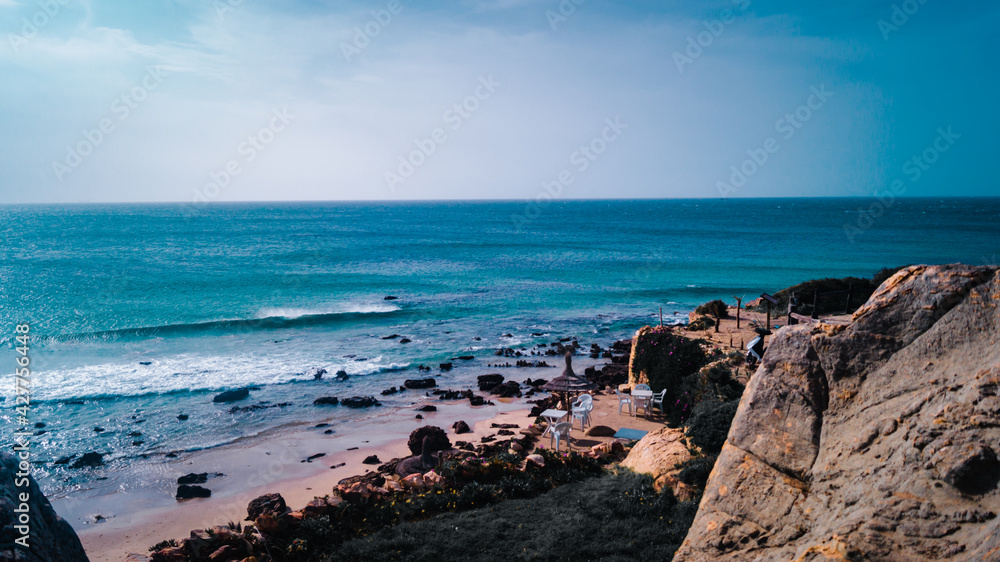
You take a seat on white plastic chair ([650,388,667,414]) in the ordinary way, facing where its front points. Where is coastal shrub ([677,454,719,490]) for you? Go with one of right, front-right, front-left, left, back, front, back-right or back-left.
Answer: left

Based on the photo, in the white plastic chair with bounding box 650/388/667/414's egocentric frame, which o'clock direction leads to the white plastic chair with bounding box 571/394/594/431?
the white plastic chair with bounding box 571/394/594/431 is roughly at 11 o'clock from the white plastic chair with bounding box 650/388/667/414.

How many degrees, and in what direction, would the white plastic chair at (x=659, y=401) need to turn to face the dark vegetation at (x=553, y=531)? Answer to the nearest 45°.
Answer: approximately 90° to its left

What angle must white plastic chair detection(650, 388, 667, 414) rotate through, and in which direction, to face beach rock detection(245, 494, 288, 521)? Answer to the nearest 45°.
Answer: approximately 45° to its left

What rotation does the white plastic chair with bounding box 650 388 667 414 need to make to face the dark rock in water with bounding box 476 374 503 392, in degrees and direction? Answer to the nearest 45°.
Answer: approximately 45° to its right

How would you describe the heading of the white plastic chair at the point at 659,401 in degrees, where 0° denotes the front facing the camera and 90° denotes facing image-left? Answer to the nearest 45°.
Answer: approximately 90°

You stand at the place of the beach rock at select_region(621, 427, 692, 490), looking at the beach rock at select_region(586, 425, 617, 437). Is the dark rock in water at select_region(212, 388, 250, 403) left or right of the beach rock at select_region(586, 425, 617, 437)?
left

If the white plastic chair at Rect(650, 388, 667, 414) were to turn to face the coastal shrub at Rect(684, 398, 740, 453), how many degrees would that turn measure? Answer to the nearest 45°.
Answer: approximately 90° to its left

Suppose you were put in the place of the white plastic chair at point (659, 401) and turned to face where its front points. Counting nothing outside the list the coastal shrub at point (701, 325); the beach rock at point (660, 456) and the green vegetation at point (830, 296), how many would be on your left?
1

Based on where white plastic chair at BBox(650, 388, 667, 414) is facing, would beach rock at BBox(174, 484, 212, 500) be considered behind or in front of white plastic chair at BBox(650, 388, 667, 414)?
in front

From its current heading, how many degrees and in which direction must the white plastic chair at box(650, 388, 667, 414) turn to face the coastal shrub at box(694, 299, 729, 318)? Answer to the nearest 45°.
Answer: approximately 90° to its right
